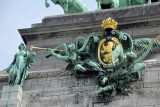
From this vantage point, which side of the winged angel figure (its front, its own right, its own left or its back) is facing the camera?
front
